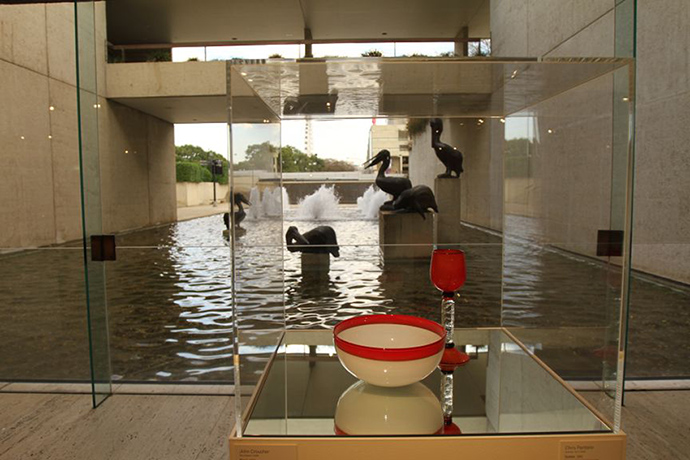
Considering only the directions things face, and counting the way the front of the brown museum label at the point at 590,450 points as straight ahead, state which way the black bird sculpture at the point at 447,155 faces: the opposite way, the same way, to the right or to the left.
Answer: to the right

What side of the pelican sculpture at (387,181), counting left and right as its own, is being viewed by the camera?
left

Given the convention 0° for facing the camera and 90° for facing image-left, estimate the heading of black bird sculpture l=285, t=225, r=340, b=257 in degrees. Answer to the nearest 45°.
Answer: approximately 90°

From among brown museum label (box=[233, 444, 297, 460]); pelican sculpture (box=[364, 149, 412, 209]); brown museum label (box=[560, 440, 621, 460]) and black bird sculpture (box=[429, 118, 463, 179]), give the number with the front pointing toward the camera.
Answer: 2

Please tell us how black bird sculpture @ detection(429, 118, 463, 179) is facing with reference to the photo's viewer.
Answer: facing to the left of the viewer

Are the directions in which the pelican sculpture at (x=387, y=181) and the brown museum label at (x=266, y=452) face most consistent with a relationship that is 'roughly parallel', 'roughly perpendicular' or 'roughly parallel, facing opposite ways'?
roughly perpendicular

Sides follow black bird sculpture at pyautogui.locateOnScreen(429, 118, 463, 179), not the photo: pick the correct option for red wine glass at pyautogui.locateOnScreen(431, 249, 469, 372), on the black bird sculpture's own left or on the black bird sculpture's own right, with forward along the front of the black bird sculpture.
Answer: on the black bird sculpture's own left

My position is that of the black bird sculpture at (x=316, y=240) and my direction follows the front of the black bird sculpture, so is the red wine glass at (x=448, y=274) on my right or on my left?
on my left

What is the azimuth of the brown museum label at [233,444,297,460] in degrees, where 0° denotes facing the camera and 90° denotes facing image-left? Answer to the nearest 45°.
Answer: approximately 0°

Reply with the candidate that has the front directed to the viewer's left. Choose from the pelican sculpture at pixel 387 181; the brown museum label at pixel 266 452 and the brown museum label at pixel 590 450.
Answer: the pelican sculpture

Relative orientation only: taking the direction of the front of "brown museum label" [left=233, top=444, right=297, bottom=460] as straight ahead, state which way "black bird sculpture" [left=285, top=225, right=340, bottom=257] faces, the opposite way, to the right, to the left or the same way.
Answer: to the right

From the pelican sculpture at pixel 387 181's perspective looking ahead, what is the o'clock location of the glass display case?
The glass display case is roughly at 9 o'clock from the pelican sculpture.

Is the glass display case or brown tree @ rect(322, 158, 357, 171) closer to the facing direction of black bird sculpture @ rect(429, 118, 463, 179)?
the brown tree

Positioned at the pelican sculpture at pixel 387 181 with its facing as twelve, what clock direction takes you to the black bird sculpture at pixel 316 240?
The black bird sculpture is roughly at 11 o'clock from the pelican sculpture.
